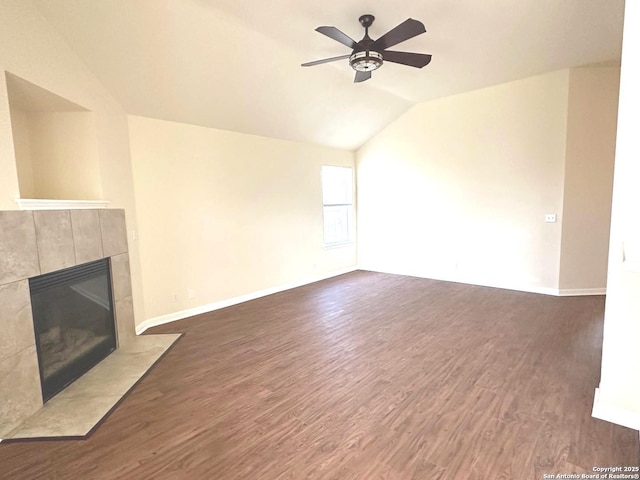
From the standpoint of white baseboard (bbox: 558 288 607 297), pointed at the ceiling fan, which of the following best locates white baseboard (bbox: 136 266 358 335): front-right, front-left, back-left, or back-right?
front-right

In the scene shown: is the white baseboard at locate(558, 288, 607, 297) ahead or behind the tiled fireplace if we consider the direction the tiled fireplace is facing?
ahead

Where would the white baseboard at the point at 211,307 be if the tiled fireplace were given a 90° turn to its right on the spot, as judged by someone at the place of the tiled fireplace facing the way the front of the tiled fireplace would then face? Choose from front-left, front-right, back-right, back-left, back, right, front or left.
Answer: back

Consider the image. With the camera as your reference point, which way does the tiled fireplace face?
facing the viewer and to the right of the viewer

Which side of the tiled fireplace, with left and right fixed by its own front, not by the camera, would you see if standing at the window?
left

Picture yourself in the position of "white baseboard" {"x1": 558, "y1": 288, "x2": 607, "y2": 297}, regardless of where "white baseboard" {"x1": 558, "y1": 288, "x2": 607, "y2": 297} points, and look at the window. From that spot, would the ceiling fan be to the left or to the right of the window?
left

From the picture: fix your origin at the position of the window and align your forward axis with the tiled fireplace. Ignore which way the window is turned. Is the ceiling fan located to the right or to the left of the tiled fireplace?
left

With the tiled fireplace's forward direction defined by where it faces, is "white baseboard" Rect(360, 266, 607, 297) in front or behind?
in front

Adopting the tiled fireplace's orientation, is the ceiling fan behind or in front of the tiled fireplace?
in front

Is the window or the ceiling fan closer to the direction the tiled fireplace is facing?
the ceiling fan
